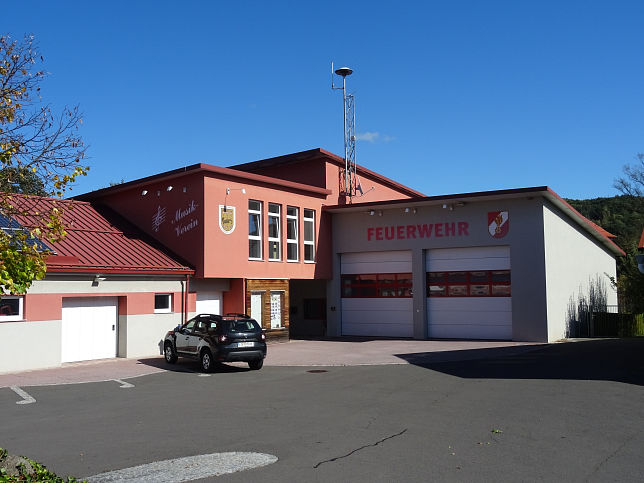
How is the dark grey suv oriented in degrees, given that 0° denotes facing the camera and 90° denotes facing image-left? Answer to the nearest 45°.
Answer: approximately 135°

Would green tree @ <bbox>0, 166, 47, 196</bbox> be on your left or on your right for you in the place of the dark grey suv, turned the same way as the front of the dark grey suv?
on your left

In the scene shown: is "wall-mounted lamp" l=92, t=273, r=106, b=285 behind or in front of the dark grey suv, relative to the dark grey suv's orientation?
in front
